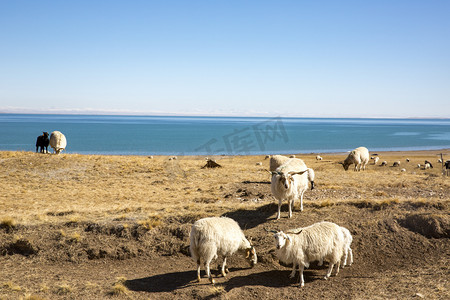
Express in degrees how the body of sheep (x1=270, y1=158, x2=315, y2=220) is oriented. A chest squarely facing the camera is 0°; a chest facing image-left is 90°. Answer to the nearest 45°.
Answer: approximately 45°

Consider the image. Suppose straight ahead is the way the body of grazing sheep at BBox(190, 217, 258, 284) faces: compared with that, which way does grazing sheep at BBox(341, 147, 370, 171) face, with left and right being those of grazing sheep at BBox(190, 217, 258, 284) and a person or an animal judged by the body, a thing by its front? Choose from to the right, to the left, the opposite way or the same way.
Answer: the opposite way

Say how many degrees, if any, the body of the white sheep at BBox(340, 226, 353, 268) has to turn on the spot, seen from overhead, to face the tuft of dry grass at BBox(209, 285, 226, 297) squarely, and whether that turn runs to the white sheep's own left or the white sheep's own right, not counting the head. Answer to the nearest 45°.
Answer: approximately 45° to the white sheep's own left

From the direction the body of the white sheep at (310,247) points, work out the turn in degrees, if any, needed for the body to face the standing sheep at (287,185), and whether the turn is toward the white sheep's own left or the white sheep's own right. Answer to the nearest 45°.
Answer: approximately 135° to the white sheep's own right

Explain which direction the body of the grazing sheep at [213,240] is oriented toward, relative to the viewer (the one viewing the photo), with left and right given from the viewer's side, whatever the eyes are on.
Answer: facing away from the viewer and to the right of the viewer

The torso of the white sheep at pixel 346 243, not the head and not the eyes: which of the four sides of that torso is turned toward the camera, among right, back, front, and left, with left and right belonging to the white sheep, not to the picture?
left

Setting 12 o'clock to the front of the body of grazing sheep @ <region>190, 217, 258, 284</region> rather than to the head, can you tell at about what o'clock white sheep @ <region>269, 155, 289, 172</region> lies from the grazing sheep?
The white sheep is roughly at 11 o'clock from the grazing sheep.

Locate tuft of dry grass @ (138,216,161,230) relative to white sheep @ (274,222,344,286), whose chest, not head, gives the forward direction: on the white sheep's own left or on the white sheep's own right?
on the white sheep's own right
